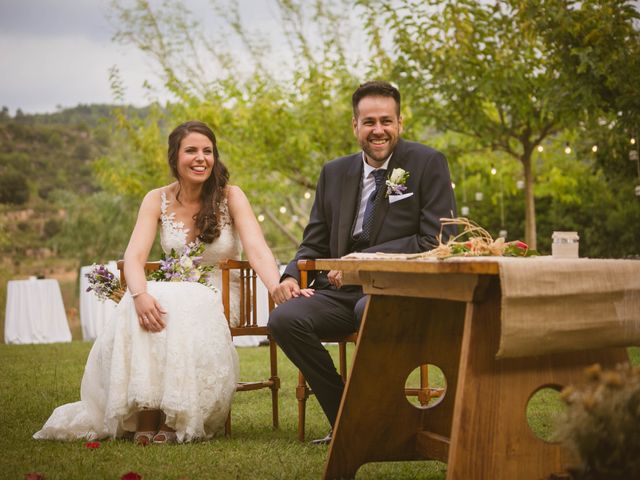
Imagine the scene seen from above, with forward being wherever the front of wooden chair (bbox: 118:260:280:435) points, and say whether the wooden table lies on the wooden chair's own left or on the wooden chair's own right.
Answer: on the wooden chair's own left

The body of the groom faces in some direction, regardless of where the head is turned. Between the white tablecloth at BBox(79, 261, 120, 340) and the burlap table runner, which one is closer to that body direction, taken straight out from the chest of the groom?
the burlap table runner

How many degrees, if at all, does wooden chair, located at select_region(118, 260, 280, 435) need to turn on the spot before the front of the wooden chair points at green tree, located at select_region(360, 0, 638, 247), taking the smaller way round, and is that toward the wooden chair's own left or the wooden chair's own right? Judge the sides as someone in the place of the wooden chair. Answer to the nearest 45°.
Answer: approximately 180°

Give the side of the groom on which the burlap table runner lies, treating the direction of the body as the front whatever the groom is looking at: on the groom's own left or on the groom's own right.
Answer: on the groom's own left

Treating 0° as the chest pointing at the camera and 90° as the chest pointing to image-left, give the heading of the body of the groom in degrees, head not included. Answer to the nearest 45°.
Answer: approximately 45°

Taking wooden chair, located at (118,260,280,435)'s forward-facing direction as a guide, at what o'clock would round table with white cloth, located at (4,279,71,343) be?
The round table with white cloth is roughly at 4 o'clock from the wooden chair.

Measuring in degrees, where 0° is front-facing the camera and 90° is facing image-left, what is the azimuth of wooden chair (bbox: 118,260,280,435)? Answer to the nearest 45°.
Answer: approximately 45°

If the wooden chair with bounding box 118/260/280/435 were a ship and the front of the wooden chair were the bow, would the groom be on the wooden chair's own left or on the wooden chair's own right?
on the wooden chair's own left

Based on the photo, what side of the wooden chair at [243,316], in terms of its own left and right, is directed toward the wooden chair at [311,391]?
left

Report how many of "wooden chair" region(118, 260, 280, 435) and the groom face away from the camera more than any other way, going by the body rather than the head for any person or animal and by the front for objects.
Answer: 0

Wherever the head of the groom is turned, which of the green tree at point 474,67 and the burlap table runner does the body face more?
the burlap table runner

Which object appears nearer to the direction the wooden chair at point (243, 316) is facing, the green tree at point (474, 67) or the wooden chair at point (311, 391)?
the wooden chair
